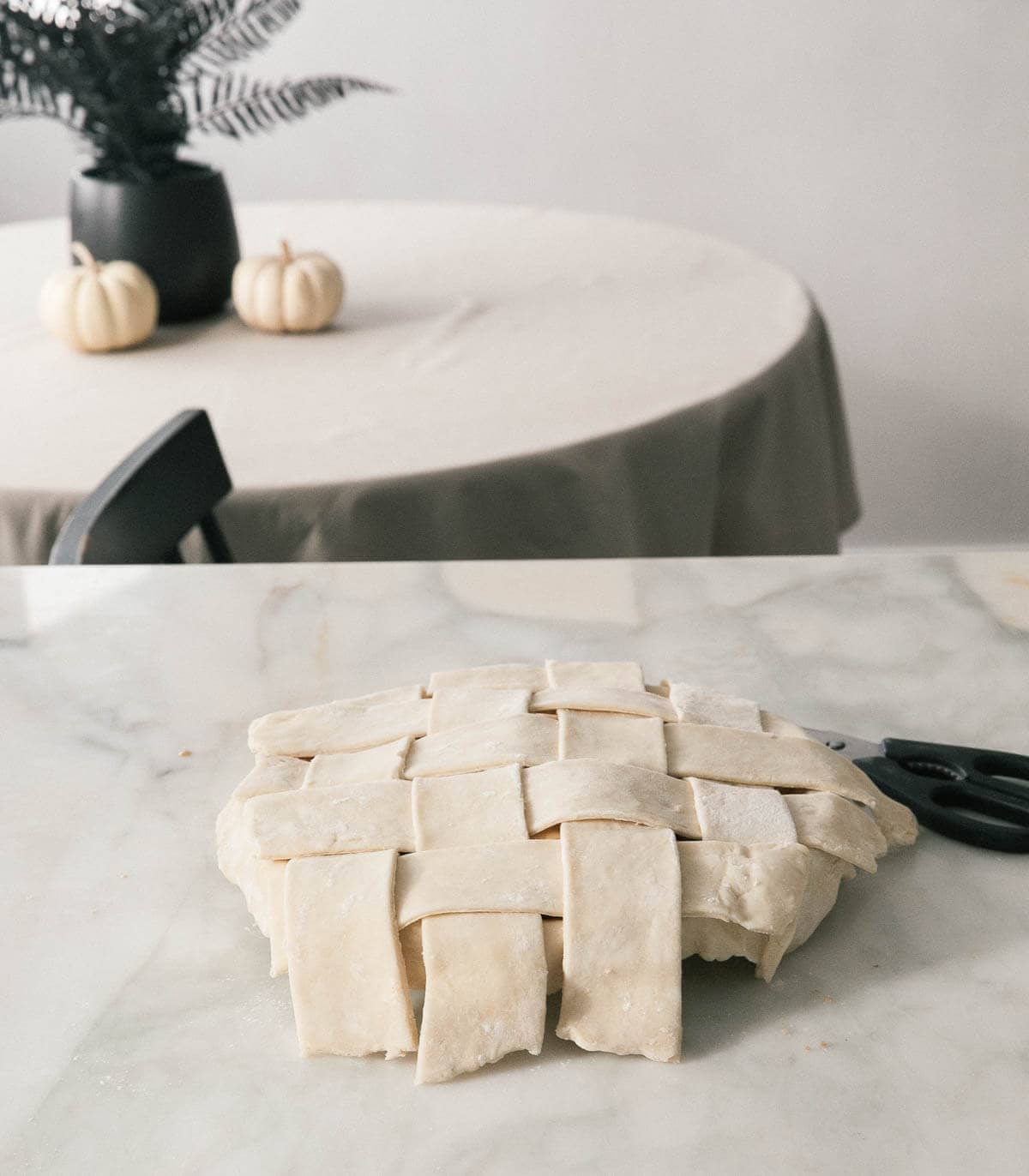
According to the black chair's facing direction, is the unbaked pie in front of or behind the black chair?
behind

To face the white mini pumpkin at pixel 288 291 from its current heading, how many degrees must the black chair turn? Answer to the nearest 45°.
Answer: approximately 45° to its right

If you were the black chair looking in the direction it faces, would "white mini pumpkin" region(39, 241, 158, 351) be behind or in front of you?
in front

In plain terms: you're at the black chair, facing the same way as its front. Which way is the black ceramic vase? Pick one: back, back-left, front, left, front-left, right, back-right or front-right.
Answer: front-right
